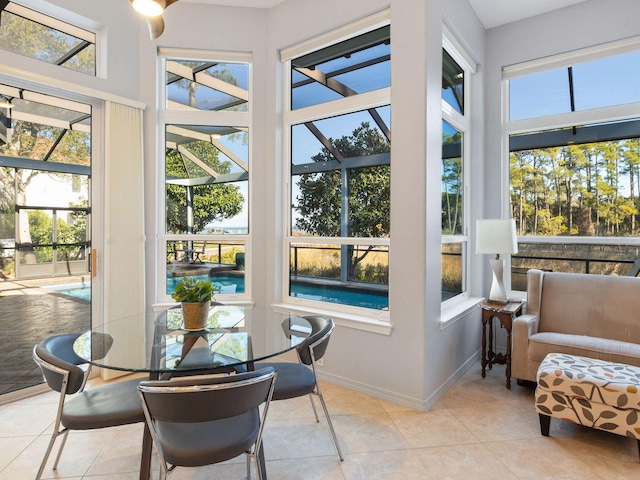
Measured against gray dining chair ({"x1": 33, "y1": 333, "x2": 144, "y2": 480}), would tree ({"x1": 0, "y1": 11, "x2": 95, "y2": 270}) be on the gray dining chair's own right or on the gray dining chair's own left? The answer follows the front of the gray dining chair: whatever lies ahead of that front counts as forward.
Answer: on the gray dining chair's own left

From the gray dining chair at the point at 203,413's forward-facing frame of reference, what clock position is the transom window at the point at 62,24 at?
The transom window is roughly at 11 o'clock from the gray dining chair.

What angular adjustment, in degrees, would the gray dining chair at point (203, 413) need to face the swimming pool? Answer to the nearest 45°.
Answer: approximately 45° to its right

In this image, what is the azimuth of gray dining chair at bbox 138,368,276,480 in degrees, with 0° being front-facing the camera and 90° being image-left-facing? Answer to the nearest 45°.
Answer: approximately 180°

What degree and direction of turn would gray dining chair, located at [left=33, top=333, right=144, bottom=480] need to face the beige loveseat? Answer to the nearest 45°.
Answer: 0° — it already faces it

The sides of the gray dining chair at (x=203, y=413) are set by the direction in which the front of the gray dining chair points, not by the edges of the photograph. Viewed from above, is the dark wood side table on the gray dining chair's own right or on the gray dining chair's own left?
on the gray dining chair's own right

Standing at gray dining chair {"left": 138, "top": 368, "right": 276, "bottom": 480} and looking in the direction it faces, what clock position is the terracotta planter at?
The terracotta planter is roughly at 12 o'clock from the gray dining chair.

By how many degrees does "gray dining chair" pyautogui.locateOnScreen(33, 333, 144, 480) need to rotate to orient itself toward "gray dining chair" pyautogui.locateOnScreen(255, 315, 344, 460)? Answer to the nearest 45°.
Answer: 0° — it already faces it

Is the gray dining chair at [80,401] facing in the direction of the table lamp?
yes

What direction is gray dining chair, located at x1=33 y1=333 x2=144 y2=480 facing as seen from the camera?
to the viewer's right
